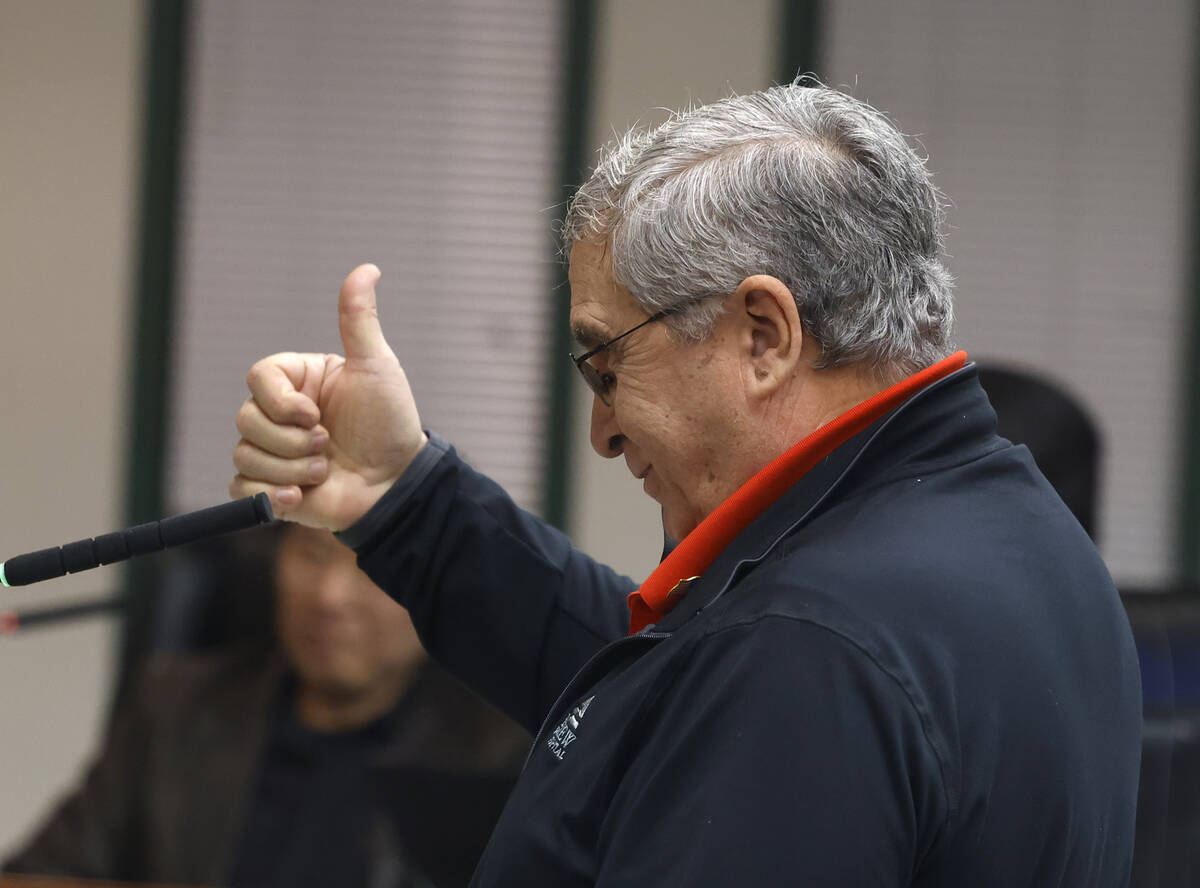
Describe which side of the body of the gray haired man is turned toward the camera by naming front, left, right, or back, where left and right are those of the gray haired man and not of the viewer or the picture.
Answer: left

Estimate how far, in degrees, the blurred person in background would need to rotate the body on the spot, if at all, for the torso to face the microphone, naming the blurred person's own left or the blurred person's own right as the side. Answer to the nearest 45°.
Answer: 0° — they already face it

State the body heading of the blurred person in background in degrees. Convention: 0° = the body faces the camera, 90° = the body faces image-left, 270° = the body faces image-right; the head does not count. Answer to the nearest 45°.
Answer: approximately 0°

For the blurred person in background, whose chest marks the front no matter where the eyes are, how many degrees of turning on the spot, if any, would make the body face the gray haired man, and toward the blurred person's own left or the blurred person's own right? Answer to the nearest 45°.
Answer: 0° — they already face them

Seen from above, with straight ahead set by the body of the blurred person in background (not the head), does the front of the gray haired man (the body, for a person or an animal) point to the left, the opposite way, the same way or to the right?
to the right

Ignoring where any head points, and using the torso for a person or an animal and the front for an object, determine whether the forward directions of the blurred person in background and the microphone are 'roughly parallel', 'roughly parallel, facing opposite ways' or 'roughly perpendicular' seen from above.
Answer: roughly perpendicular
